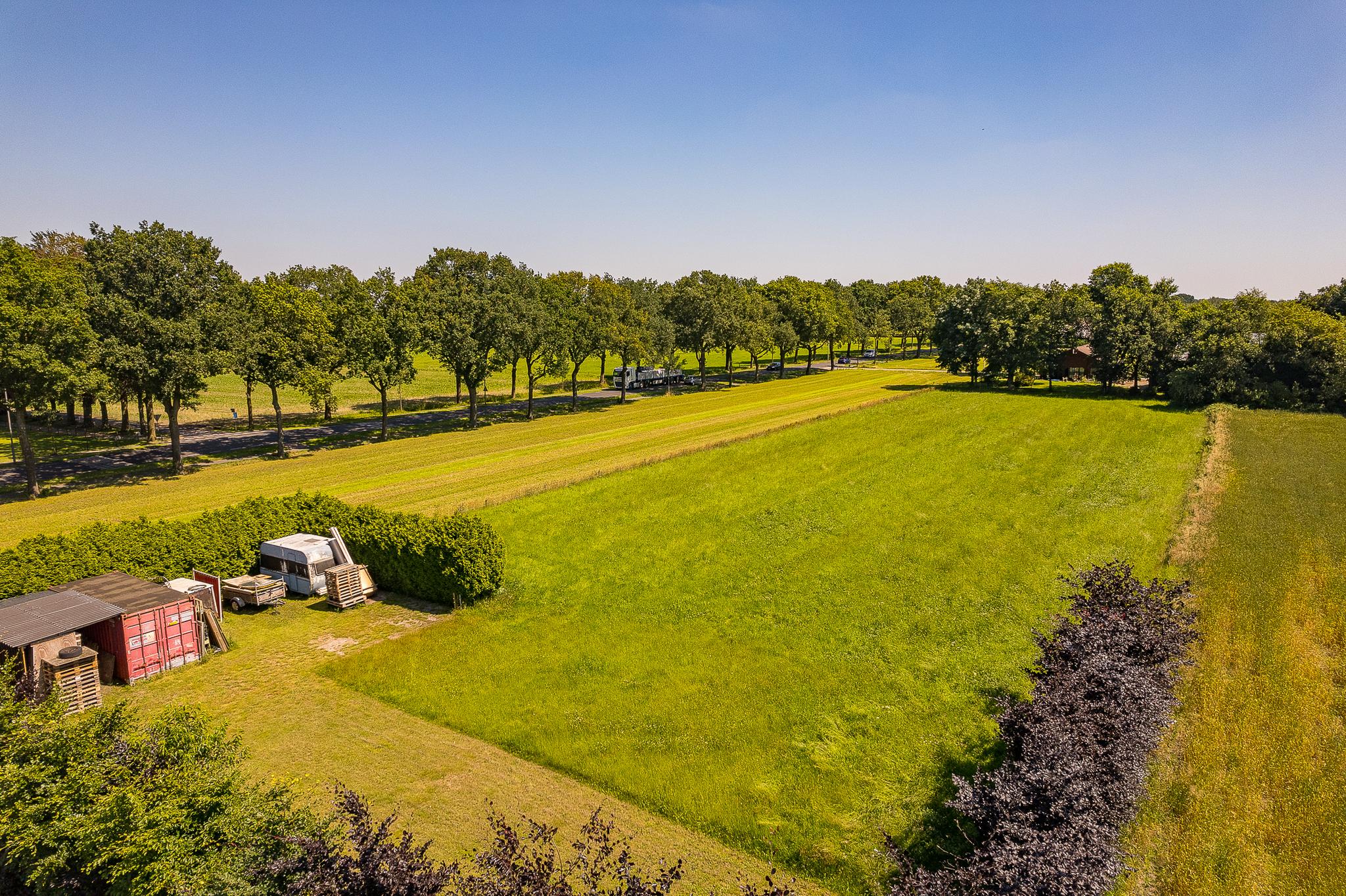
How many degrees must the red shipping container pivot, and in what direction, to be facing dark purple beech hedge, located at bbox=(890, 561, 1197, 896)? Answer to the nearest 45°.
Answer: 0° — it already faces it

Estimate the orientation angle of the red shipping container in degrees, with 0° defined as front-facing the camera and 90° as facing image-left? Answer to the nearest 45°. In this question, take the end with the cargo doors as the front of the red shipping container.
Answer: approximately 315°

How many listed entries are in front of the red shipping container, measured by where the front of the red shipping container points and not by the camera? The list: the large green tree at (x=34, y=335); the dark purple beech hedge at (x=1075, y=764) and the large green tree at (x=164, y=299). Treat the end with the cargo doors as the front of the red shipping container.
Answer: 1

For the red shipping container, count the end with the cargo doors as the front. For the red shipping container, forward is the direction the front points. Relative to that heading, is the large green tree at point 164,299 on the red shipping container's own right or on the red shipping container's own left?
on the red shipping container's own left

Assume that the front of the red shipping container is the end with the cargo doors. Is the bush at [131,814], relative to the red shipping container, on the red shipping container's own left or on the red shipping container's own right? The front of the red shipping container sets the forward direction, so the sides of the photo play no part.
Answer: on the red shipping container's own right

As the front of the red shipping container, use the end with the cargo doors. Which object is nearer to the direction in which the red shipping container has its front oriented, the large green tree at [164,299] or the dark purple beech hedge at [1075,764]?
the dark purple beech hedge

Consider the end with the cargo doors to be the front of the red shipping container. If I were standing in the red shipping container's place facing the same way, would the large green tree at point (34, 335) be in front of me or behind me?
behind

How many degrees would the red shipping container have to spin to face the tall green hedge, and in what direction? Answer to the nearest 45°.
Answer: approximately 90° to its left
